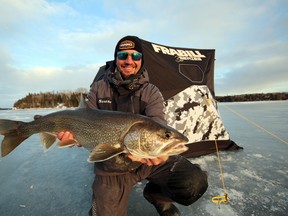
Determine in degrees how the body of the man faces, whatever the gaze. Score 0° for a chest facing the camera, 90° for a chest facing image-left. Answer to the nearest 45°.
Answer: approximately 0°

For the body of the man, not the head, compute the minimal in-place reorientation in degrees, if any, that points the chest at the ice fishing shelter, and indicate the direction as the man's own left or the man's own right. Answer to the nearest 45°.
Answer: approximately 135° to the man's own left
